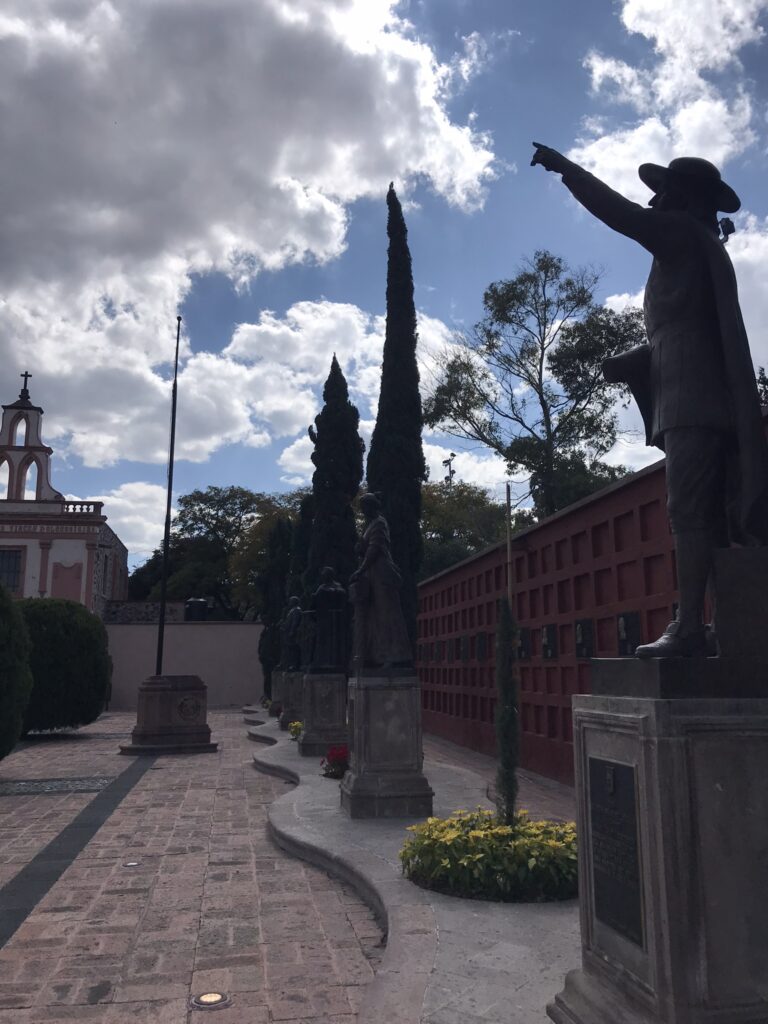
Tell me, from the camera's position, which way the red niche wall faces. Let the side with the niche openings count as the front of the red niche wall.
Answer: facing the viewer and to the left of the viewer

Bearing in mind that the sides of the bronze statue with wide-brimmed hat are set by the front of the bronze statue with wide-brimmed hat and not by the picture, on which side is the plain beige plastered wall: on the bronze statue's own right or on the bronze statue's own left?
on the bronze statue's own right

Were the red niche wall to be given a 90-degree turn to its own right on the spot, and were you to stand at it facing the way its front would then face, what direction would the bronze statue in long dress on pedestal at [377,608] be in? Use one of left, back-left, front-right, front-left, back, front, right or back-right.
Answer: left

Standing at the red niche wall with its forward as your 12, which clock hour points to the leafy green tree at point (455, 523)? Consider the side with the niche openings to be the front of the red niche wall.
The leafy green tree is roughly at 4 o'clock from the red niche wall.

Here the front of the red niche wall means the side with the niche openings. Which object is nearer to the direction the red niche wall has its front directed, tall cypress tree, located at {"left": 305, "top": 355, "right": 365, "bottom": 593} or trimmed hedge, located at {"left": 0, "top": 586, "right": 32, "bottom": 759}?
the trimmed hedge

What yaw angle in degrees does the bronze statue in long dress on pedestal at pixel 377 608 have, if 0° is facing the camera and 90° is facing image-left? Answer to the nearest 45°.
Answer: approximately 90°

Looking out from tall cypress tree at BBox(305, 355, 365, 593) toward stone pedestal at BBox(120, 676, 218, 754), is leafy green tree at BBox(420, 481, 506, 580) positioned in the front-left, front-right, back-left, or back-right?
back-right

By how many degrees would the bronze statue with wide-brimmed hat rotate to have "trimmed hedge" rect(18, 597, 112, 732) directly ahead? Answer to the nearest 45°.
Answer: approximately 45° to its right

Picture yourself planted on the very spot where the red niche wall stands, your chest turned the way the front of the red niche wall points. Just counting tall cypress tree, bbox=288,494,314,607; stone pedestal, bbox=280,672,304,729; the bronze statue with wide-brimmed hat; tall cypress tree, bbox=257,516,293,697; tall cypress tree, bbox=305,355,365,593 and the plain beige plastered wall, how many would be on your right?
5

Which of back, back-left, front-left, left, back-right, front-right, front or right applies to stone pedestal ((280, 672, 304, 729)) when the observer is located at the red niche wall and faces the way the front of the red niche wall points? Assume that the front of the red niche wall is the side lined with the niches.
right

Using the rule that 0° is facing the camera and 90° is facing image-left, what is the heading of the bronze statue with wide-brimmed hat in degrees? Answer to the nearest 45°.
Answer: approximately 90°

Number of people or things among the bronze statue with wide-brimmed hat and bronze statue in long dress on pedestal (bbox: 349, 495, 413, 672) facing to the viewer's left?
2

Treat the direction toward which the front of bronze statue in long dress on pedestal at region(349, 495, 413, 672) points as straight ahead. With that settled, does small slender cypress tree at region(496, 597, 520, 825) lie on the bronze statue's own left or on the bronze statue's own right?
on the bronze statue's own left

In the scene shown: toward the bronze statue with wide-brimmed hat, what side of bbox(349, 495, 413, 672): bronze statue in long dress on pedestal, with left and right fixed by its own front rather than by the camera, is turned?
left

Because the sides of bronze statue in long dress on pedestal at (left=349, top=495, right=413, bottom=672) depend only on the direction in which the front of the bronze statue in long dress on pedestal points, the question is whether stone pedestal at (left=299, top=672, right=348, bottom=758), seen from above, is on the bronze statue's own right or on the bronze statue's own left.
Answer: on the bronze statue's own right

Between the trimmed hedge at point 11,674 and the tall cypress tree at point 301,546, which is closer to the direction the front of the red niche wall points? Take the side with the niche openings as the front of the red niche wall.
the trimmed hedge
